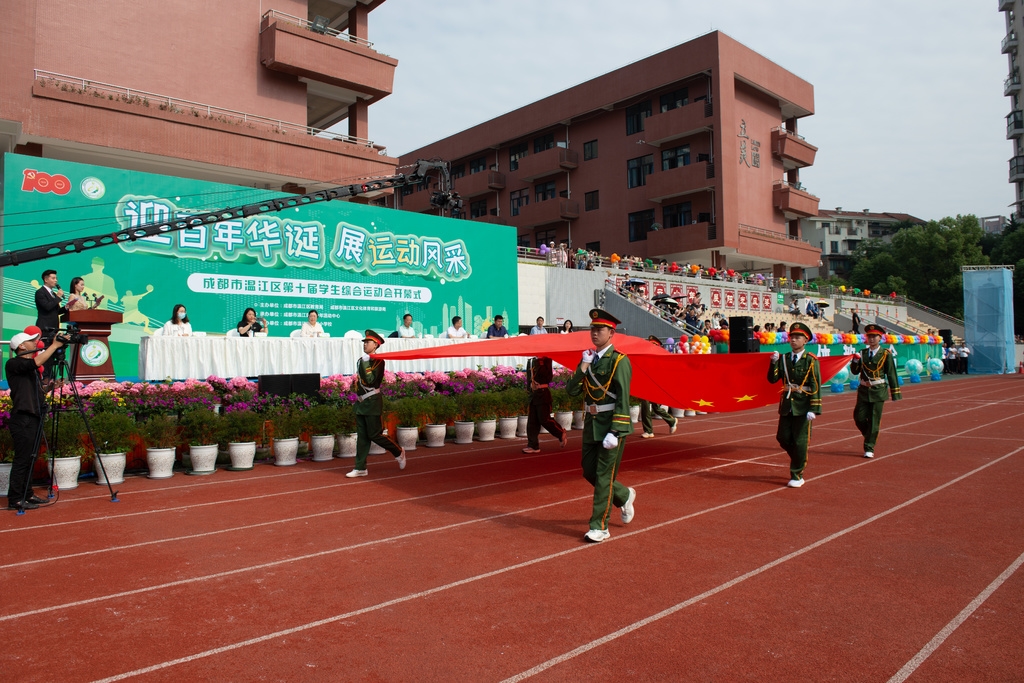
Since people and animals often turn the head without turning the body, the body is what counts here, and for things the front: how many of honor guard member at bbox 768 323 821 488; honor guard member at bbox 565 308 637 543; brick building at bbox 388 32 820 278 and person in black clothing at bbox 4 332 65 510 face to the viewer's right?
1

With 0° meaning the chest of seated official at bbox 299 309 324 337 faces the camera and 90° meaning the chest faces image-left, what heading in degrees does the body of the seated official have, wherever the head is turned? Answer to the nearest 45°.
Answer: approximately 315°

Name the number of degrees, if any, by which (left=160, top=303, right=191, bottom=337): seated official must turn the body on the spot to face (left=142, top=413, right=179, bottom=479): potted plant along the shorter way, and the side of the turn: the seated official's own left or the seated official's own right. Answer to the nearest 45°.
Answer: approximately 45° to the seated official's own right

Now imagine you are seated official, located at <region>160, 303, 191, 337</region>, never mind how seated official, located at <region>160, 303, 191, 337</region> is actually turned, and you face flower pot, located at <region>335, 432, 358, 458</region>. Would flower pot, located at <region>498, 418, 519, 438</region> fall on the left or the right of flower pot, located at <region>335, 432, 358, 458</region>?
left

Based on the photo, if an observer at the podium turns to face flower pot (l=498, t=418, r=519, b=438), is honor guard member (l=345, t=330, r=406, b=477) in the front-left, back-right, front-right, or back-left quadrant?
front-right

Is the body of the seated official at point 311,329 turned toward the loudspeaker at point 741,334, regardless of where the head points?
no

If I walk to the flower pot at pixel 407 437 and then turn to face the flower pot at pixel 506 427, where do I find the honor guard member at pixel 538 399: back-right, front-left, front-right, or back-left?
front-right

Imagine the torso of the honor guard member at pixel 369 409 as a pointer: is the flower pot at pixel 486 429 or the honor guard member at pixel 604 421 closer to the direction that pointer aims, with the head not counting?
the honor guard member

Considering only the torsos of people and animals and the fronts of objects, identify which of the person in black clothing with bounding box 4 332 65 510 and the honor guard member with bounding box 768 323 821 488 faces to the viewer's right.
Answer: the person in black clothing

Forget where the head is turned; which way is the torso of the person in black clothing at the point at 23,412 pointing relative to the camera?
to the viewer's right

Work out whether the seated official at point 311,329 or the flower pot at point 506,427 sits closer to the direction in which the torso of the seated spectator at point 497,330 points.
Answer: the flower pot

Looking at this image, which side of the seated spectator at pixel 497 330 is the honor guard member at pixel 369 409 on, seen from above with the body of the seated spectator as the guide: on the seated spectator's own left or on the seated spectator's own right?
on the seated spectator's own right

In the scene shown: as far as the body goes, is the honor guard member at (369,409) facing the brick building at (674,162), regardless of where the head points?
no

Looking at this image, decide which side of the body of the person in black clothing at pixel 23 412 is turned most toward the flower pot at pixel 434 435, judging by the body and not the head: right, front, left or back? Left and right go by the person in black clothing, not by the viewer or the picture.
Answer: front

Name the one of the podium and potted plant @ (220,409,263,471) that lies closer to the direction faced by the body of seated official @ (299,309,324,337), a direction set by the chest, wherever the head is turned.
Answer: the potted plant
